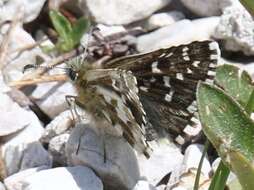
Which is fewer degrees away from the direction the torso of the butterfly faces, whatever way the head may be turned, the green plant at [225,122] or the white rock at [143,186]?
the white rock

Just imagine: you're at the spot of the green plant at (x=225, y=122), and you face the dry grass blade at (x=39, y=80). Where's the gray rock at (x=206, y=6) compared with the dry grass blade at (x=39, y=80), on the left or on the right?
right

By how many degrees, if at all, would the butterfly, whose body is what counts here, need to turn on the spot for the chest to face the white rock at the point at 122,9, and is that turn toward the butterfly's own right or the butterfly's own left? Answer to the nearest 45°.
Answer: approximately 90° to the butterfly's own right

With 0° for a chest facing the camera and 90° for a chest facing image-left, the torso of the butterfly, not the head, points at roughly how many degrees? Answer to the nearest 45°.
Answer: approximately 90°

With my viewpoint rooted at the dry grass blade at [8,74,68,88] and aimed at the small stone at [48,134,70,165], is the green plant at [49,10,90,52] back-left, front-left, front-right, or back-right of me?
back-left
